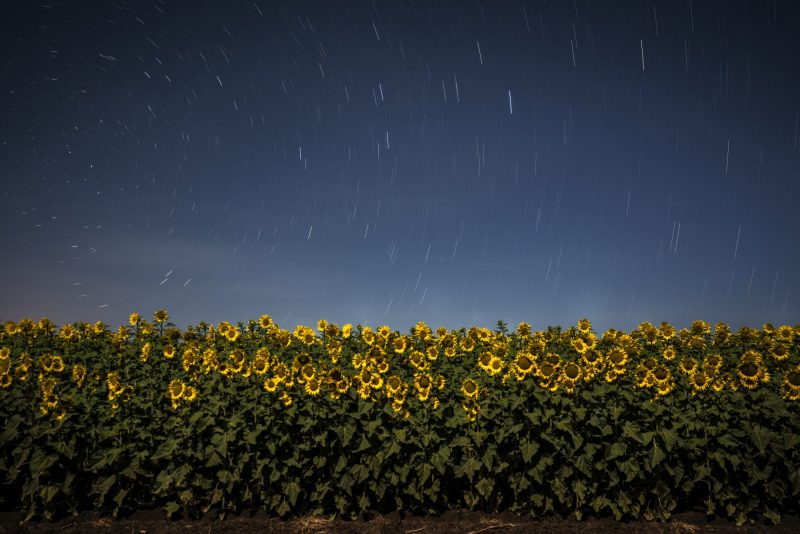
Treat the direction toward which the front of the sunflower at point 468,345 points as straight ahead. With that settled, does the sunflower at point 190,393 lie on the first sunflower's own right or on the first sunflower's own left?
on the first sunflower's own right

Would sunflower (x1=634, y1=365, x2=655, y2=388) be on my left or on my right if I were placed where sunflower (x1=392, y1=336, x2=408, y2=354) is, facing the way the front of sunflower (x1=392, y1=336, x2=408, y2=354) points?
on my left

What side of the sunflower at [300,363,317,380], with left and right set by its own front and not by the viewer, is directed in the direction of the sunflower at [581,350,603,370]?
left

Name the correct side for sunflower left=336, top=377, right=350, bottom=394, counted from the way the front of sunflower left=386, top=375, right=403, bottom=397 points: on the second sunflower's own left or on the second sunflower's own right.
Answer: on the second sunflower's own right

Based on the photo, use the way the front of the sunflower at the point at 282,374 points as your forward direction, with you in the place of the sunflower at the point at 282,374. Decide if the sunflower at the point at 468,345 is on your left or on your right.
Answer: on your left

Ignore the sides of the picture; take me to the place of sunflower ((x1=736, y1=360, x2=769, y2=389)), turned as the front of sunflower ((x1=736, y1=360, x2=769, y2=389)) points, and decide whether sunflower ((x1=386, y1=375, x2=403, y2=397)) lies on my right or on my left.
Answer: on my right

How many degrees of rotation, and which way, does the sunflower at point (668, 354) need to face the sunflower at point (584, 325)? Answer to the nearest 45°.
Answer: approximately 135° to its right

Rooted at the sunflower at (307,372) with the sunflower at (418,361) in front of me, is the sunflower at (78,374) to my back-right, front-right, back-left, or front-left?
back-left

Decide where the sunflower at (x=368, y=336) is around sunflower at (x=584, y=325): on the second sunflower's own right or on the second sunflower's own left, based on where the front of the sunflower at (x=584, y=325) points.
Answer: on the second sunflower's own right

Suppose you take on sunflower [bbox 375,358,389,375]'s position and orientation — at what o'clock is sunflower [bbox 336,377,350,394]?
sunflower [bbox 336,377,350,394] is roughly at 2 o'clock from sunflower [bbox 375,358,389,375].
